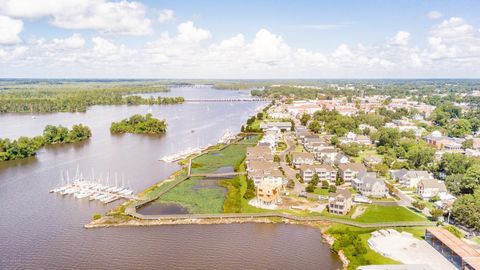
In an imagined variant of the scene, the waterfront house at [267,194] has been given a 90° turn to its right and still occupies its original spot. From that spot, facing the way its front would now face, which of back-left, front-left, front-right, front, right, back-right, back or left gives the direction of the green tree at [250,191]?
front-right

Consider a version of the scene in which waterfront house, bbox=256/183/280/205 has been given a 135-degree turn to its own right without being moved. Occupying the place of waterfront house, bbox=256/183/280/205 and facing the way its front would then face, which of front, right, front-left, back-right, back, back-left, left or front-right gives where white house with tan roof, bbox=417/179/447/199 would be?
back-right

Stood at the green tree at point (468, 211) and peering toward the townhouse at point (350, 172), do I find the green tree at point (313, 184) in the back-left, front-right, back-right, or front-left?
front-left

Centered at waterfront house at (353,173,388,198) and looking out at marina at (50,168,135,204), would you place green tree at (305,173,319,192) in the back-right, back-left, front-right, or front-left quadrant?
front-right

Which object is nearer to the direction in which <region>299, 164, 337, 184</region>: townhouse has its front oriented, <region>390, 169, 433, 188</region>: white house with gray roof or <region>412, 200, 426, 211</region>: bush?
the bush

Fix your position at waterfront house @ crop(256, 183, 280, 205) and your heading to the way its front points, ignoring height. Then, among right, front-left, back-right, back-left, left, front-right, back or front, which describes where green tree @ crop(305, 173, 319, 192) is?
back-left

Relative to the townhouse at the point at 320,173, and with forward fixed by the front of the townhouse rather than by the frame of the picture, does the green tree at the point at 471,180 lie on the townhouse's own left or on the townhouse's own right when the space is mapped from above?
on the townhouse's own left

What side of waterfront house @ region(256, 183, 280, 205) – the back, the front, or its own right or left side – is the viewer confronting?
front

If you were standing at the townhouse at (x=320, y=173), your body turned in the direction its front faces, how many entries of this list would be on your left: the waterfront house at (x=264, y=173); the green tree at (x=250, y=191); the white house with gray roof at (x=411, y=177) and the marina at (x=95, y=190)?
1

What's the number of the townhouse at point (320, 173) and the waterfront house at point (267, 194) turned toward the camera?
2

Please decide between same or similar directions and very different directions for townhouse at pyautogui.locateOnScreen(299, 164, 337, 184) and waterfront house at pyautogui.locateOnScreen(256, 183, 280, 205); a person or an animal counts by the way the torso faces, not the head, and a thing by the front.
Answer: same or similar directions

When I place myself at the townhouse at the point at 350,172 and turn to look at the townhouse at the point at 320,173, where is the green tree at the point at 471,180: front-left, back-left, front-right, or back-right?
back-left

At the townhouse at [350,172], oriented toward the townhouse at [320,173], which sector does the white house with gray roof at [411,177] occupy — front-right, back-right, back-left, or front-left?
back-left

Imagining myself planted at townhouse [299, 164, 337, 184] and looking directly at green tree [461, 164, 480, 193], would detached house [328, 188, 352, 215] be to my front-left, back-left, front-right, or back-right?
front-right
